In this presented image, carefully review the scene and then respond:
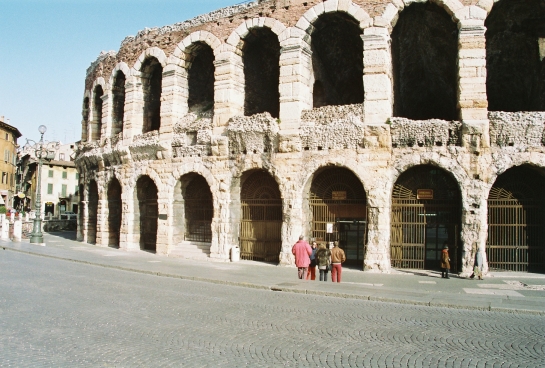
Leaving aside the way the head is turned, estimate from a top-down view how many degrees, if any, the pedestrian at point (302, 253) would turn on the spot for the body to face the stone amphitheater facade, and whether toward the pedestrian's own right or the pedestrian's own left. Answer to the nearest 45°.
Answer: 0° — they already face it

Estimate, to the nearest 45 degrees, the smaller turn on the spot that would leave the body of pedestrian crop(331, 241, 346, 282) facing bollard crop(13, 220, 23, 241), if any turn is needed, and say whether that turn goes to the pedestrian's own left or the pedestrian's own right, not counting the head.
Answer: approximately 45° to the pedestrian's own left

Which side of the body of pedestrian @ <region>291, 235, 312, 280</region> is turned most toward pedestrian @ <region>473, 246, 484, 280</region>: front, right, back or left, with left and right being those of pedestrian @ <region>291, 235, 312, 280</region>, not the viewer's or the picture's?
right

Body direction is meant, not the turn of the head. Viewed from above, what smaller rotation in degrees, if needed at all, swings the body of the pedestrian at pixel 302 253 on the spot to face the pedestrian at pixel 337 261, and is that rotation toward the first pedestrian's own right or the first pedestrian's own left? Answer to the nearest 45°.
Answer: approximately 90° to the first pedestrian's own right

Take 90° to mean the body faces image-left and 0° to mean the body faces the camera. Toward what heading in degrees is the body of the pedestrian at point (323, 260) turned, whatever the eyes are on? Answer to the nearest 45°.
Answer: approximately 180°

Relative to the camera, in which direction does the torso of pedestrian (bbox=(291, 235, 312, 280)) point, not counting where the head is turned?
away from the camera

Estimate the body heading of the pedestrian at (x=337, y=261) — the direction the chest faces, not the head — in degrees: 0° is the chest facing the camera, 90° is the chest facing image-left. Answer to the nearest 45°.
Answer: approximately 180°

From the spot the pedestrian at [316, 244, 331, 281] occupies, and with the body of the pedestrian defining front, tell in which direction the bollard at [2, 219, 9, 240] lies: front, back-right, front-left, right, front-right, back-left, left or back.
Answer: front-left

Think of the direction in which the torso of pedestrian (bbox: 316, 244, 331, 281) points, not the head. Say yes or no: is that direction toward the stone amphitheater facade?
yes
